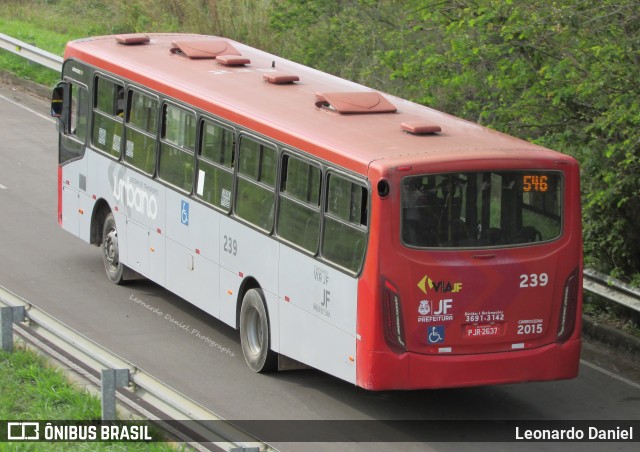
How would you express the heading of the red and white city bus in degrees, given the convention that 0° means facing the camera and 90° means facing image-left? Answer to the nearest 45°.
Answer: approximately 135°

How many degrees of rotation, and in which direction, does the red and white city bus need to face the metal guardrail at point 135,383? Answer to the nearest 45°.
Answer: approximately 90° to its left

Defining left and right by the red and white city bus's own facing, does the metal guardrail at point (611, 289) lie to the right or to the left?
on its right

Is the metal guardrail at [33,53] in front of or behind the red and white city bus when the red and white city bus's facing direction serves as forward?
in front

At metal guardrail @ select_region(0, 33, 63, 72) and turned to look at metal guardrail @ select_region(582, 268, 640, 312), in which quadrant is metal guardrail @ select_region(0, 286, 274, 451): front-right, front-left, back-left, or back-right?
front-right
